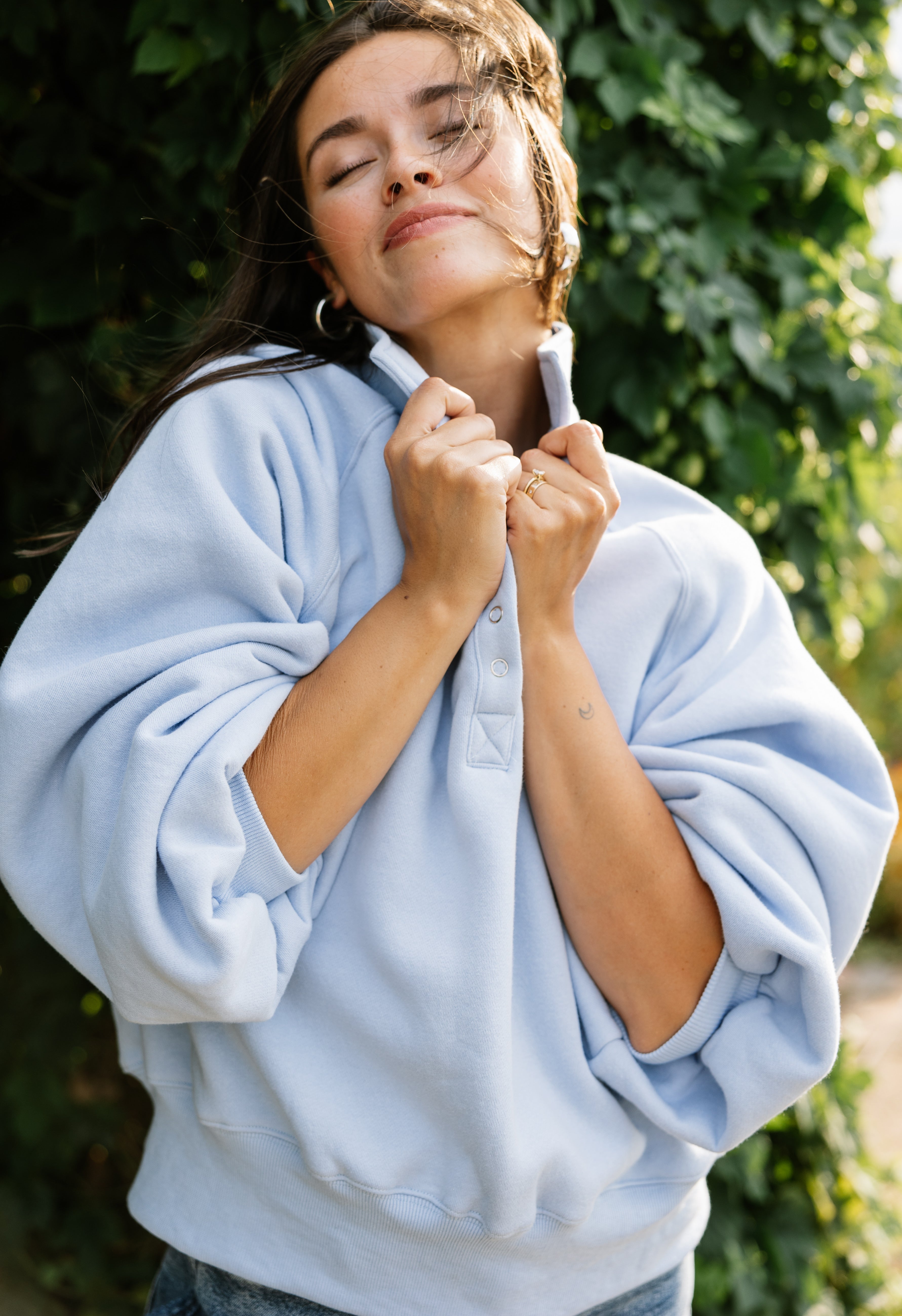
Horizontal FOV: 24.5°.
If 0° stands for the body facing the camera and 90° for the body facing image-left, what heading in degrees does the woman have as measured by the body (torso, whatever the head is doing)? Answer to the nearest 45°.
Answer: approximately 0°
